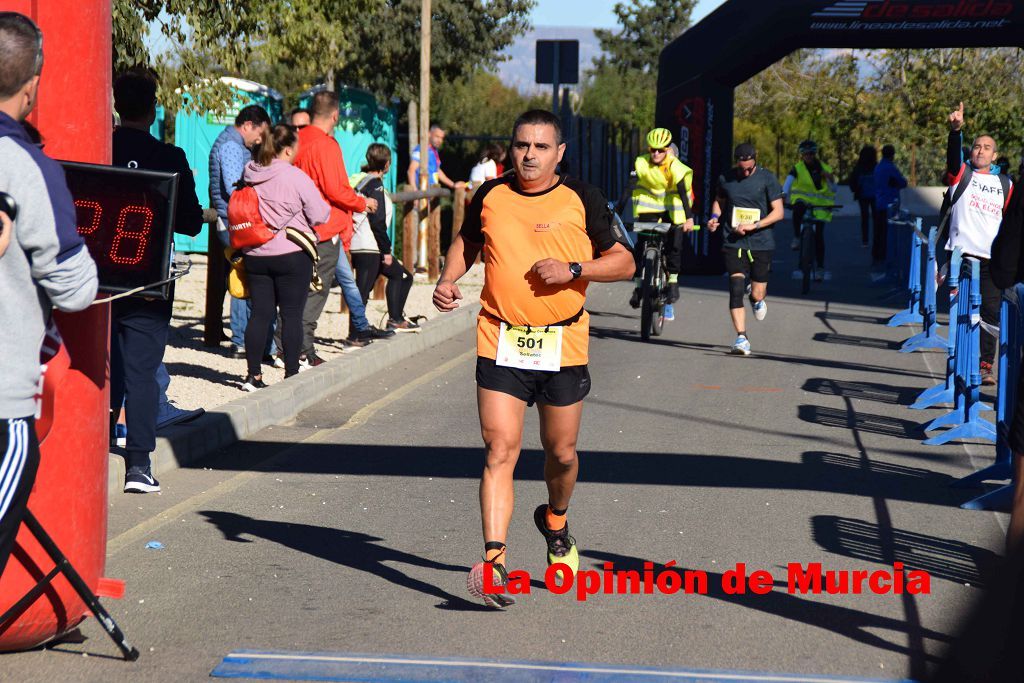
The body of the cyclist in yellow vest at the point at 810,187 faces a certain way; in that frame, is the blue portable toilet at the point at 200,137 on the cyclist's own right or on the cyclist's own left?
on the cyclist's own right

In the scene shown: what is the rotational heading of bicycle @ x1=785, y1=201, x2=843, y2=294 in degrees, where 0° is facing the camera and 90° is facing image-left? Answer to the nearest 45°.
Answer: approximately 0°

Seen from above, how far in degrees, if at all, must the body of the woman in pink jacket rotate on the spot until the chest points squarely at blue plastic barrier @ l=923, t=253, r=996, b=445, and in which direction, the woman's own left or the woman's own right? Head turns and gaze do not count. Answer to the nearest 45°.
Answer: approximately 45° to the woman's own right

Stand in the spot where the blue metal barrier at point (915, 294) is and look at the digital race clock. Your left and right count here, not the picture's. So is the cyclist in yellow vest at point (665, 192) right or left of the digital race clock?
right

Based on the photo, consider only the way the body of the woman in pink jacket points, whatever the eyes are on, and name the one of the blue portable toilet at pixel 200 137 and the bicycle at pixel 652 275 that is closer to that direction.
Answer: the bicycle

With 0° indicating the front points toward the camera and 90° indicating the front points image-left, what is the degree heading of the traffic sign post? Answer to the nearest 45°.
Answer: approximately 180°

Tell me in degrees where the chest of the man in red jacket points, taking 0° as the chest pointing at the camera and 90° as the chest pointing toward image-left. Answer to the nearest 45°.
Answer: approximately 225°

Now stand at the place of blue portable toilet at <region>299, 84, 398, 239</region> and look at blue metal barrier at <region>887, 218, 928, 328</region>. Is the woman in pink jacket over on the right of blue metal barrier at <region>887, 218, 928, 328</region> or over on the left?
right

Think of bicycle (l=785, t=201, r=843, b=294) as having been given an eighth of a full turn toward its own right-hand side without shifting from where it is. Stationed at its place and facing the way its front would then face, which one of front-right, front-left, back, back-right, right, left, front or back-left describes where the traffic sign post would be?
front-right

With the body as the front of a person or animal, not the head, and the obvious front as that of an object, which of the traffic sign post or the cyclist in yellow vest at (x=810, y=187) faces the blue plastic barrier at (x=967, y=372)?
the cyclist in yellow vest

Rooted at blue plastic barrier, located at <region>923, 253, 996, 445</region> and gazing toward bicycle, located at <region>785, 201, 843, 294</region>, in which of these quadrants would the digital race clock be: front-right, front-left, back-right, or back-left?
back-left
